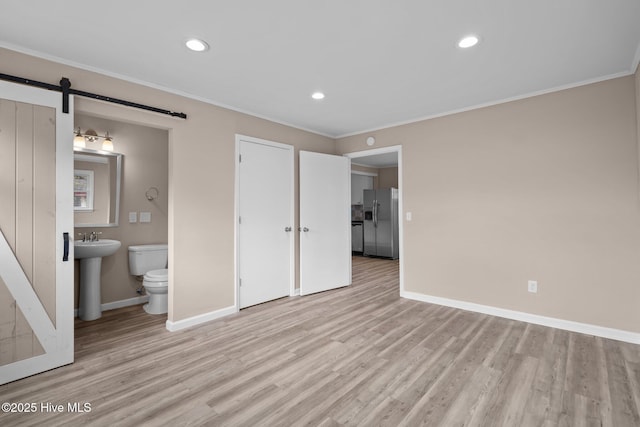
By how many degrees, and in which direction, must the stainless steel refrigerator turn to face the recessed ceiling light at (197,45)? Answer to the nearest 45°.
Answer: approximately 45° to its left

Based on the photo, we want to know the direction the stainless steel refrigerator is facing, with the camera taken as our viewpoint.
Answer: facing the viewer and to the left of the viewer

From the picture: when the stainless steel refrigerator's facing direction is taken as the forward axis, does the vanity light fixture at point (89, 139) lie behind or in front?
in front

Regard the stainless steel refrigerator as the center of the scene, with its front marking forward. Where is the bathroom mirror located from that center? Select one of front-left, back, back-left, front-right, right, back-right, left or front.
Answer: front

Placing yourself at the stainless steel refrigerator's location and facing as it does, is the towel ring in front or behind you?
in front

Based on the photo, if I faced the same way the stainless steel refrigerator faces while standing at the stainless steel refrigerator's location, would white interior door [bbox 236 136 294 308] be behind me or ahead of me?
ahead

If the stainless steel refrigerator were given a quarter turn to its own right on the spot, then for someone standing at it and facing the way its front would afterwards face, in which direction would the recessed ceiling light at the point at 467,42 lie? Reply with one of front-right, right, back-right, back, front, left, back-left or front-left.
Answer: back-left

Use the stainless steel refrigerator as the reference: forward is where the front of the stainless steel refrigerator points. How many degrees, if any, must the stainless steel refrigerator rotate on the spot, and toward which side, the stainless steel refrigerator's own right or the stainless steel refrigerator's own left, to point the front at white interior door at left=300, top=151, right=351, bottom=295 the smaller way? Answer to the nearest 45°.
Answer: approximately 45° to the stainless steel refrigerator's own left

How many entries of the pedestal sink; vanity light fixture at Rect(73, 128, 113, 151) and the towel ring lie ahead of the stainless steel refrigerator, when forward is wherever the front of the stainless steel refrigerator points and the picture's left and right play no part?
3
